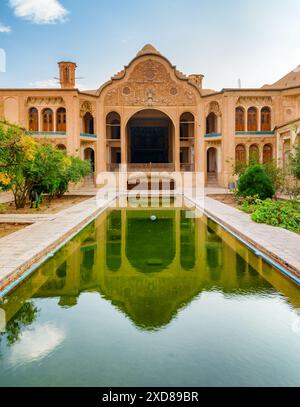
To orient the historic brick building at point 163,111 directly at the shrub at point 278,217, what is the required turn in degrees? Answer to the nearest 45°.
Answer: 0° — it already faces it

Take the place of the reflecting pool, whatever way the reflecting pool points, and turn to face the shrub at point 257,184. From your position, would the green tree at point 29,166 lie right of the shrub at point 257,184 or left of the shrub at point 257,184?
left

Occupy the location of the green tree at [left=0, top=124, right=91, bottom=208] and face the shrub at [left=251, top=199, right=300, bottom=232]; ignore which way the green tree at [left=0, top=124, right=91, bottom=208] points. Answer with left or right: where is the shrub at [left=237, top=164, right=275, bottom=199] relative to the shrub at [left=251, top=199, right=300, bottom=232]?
left

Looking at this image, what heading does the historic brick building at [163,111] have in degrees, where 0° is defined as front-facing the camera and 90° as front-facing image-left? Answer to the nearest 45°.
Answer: approximately 0°

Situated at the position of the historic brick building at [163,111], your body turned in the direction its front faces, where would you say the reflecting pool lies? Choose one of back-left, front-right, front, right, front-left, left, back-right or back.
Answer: front

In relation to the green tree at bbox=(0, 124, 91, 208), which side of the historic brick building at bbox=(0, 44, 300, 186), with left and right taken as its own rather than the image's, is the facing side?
front
